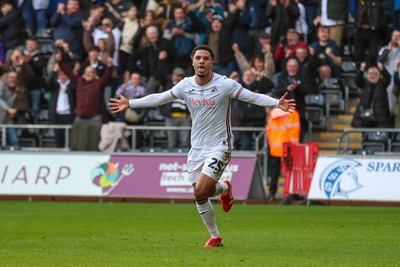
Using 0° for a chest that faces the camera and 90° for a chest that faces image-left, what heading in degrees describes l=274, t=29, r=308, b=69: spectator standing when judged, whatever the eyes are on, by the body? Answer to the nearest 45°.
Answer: approximately 0°

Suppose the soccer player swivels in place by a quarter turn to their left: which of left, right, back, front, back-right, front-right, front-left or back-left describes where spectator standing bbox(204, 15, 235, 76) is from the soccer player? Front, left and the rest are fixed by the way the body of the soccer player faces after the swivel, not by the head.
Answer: left

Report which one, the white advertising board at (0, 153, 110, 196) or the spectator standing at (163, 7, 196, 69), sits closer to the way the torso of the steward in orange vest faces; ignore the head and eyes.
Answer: the spectator standing

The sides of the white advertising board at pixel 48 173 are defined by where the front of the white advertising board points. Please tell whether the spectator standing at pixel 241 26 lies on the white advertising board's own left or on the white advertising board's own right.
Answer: on the white advertising board's own left

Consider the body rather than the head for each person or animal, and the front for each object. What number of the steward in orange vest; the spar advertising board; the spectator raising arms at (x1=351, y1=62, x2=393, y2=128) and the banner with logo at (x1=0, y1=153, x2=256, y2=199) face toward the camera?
3

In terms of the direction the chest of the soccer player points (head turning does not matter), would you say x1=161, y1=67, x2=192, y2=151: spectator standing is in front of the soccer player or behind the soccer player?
behind

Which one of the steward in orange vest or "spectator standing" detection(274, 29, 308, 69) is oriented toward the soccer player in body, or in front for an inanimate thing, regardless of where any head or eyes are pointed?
the spectator standing

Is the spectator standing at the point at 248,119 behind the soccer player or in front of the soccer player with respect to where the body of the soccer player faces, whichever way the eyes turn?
behind
